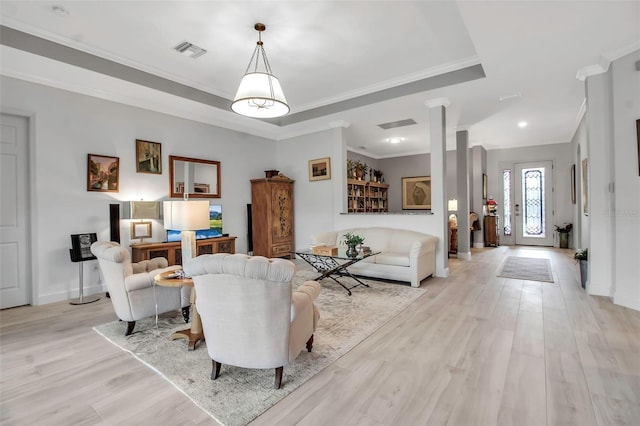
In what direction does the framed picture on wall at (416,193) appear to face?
toward the camera

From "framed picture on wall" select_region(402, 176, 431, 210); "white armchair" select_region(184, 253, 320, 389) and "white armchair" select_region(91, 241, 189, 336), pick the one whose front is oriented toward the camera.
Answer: the framed picture on wall

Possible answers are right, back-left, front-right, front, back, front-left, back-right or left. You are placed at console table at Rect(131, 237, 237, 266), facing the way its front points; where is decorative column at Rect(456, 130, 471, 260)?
front-left

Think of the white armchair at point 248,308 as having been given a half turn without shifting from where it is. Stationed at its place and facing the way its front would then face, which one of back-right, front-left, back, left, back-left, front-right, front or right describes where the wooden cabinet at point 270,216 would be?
back-right

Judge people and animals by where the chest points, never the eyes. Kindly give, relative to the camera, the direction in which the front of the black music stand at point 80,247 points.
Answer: facing the viewer and to the right of the viewer

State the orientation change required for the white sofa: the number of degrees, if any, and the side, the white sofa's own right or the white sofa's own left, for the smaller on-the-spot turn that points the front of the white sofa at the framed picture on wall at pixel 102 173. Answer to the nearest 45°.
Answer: approximately 45° to the white sofa's own right

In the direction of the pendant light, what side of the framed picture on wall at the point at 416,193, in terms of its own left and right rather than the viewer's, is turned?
front

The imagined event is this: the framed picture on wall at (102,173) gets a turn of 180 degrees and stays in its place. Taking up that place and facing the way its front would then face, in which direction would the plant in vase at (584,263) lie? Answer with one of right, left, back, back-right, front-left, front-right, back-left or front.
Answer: back

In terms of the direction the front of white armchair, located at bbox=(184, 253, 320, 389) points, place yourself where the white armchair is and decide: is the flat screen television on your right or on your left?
on your left

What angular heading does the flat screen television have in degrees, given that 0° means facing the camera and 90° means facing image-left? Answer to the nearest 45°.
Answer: approximately 315°

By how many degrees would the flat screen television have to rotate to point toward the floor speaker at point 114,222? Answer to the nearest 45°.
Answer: approximately 90° to its right

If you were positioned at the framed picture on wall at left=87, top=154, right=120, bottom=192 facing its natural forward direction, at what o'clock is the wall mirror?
The wall mirror is roughly at 10 o'clock from the framed picture on wall.

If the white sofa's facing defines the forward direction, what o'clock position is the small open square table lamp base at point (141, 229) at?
The small open square table lamp base is roughly at 1 o'clock from the white sofa.

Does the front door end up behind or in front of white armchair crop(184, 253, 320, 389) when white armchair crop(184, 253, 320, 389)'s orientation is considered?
in front

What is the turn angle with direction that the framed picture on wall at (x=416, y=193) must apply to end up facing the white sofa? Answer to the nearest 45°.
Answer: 0° — it already faces it
